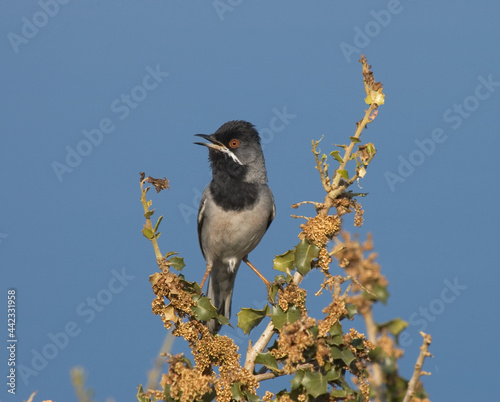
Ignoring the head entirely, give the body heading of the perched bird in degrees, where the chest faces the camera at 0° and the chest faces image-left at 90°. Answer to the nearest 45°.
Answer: approximately 0°
